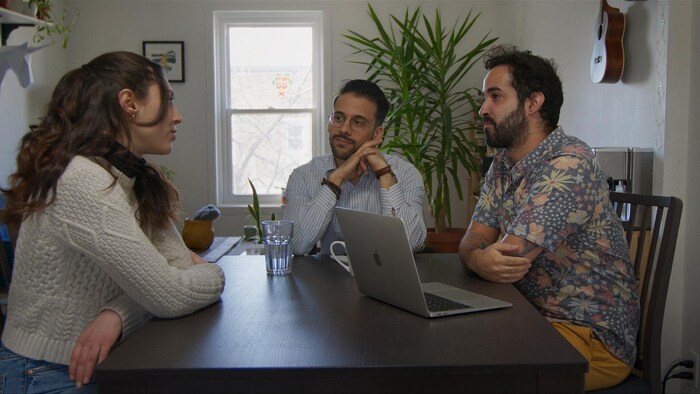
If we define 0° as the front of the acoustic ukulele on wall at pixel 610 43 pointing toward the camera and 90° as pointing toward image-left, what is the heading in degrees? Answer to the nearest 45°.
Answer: approximately 90°

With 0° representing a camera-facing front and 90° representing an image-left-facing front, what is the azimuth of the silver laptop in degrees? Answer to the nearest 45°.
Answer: approximately 225°

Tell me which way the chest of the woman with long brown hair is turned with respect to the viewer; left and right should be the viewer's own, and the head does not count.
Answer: facing to the right of the viewer

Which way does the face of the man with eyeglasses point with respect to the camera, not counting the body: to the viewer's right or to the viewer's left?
to the viewer's left

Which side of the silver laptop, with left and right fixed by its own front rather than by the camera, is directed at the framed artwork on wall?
left

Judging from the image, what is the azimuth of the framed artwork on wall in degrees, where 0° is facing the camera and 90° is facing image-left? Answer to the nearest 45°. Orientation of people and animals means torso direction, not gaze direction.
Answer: approximately 0°

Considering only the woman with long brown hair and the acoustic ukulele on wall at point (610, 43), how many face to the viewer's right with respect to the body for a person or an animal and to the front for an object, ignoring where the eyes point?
1
